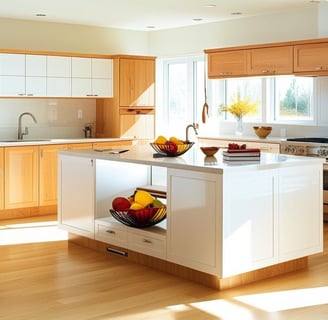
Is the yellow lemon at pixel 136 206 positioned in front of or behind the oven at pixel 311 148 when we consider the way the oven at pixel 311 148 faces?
in front

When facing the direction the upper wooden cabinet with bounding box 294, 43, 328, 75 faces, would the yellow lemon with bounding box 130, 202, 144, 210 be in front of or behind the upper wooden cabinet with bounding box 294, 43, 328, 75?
in front

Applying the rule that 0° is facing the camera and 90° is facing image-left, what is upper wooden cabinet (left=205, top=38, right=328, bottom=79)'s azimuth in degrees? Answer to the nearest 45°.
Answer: approximately 45°

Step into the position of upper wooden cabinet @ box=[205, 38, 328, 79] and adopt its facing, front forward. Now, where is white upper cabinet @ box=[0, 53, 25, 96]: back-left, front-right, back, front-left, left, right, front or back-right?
front-right

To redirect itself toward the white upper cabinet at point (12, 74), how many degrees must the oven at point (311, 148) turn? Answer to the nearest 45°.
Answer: approximately 45° to its right

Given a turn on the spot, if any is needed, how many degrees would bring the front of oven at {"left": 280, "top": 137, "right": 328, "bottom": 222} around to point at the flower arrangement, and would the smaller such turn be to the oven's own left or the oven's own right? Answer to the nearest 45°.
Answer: approximately 90° to the oven's own right

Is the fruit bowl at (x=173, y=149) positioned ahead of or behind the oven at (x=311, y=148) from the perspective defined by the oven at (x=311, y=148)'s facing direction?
ahead
